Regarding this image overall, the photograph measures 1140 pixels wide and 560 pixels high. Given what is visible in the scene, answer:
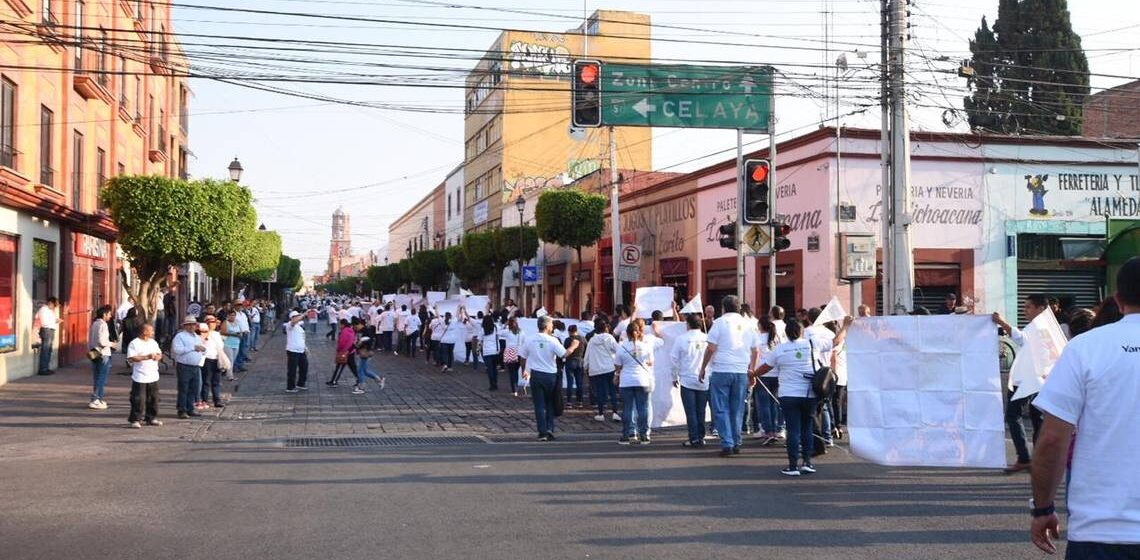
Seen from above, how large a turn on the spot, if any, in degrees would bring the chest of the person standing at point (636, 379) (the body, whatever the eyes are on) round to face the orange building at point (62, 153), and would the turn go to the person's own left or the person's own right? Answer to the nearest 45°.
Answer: approximately 45° to the person's own left

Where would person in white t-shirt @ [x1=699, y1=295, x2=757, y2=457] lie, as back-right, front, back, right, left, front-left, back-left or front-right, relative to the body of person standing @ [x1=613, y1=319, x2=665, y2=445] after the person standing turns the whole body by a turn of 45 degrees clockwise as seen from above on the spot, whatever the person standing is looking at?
right

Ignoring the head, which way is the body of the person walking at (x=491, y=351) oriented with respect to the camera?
away from the camera

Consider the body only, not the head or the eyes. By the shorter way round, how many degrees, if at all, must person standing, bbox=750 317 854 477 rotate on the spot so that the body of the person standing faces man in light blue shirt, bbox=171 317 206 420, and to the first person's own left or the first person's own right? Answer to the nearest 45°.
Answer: approximately 90° to the first person's own left

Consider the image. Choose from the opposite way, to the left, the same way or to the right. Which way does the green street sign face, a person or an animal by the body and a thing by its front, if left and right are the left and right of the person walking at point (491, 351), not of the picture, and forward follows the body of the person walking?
the opposite way

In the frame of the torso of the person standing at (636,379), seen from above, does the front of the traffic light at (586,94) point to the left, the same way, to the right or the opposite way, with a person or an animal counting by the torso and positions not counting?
the opposite way

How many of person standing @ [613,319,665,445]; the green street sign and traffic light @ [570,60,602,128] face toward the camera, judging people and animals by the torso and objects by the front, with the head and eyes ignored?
2

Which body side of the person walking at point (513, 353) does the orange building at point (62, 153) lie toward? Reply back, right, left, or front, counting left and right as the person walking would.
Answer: left

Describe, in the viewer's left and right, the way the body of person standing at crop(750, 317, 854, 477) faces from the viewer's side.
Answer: facing away from the viewer
